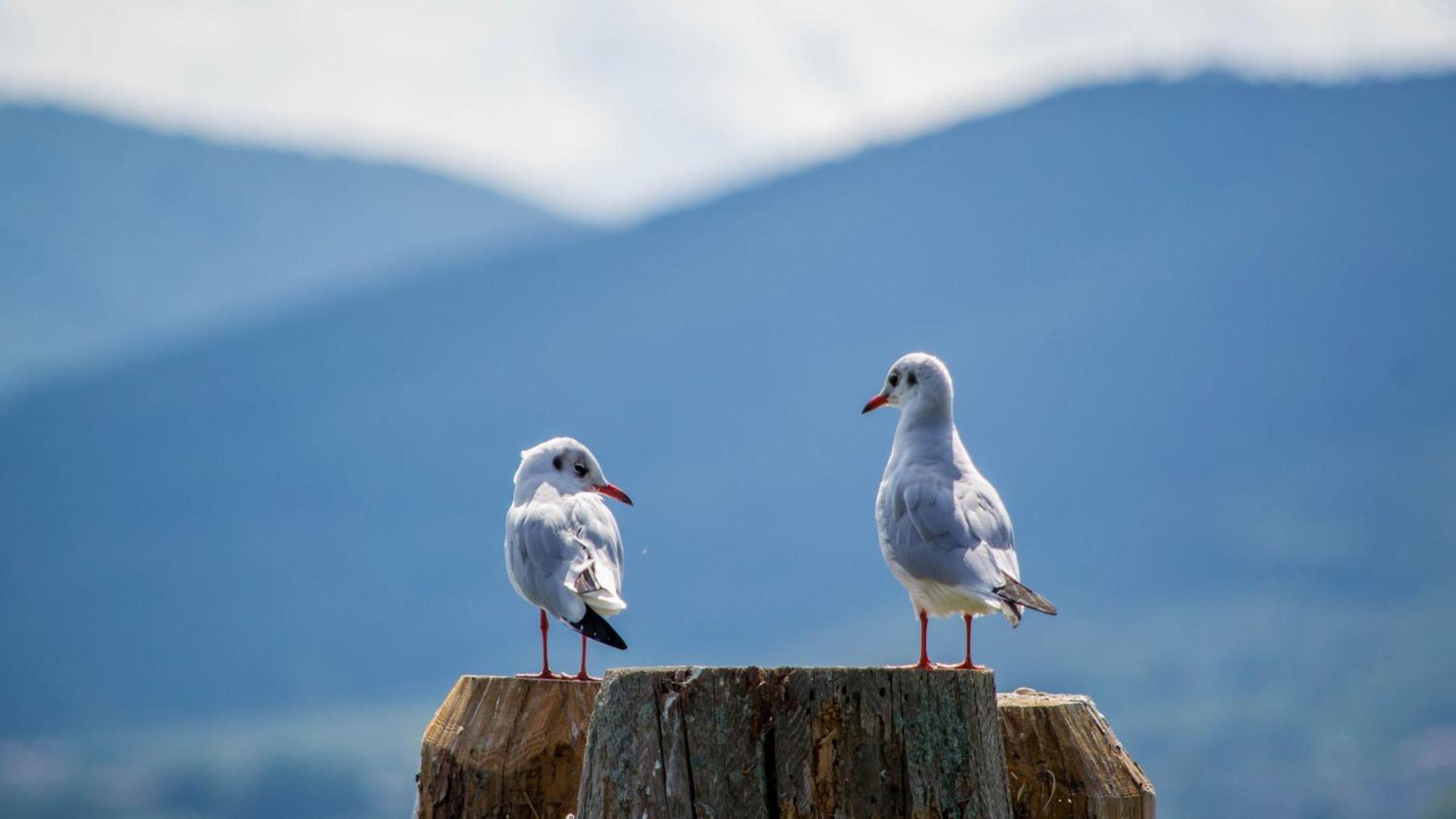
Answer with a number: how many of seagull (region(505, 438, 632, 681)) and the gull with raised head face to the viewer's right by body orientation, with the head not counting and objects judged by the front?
0

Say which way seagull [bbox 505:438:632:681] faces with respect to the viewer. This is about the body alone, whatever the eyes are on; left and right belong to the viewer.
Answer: facing away from the viewer and to the left of the viewer
